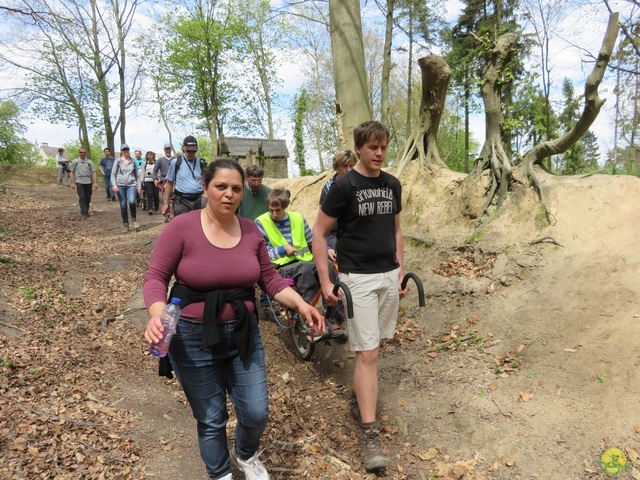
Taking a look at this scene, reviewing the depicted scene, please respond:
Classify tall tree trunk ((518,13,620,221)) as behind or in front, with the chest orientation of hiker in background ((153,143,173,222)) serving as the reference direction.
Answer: in front

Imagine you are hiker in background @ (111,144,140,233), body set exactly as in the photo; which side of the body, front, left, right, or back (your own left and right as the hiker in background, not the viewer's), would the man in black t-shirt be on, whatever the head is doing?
front

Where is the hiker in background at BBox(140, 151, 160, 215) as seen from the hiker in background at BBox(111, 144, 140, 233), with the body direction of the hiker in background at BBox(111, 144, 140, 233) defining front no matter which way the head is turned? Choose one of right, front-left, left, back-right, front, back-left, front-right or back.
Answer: back

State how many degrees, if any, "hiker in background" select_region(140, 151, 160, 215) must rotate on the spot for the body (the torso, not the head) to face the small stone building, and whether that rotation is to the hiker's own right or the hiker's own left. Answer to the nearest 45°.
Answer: approximately 135° to the hiker's own left

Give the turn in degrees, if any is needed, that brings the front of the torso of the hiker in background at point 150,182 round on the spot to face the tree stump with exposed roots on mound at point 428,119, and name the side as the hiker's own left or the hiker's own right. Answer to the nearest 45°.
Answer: approximately 45° to the hiker's own left

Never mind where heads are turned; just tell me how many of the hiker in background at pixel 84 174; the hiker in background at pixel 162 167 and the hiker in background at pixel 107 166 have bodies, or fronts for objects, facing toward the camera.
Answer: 3

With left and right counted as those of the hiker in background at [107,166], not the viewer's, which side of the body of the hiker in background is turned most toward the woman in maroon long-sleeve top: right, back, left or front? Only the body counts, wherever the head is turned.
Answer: front

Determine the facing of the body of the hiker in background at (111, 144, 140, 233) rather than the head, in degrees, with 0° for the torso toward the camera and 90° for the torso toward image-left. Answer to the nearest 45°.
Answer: approximately 0°

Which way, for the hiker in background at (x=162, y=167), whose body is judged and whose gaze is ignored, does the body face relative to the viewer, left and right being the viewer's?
facing the viewer

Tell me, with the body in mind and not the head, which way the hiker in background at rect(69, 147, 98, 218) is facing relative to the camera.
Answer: toward the camera

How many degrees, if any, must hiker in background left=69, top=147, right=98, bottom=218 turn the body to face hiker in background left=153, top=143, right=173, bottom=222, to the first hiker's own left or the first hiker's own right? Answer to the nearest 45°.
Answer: approximately 90° to the first hiker's own left

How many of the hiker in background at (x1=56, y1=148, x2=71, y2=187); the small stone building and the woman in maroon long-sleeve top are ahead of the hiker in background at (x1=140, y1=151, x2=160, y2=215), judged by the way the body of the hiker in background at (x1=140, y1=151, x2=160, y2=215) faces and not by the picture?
1

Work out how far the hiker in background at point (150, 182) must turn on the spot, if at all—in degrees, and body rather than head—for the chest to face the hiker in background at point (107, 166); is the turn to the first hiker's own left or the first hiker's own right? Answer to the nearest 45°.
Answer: approximately 135° to the first hiker's own right
